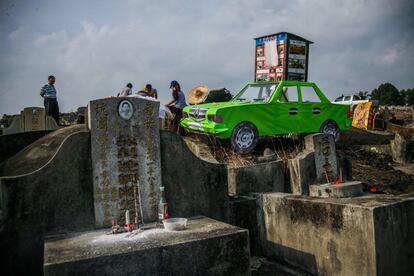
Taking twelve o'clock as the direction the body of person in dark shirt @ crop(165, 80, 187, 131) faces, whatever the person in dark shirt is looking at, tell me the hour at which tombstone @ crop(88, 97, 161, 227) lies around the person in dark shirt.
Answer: The tombstone is roughly at 9 o'clock from the person in dark shirt.

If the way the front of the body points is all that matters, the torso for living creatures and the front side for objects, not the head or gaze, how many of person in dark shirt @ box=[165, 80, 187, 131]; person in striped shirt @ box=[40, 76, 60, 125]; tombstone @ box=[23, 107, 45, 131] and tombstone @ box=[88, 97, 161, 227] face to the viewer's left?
1

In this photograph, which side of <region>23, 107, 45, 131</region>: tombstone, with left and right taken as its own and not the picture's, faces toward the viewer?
front

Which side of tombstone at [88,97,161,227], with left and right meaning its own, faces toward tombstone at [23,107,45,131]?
back

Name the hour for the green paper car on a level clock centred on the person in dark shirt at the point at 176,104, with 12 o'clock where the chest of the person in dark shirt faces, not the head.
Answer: The green paper car is roughly at 7 o'clock from the person in dark shirt.

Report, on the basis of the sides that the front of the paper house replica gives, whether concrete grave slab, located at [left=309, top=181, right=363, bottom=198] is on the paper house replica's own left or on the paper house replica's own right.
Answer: on the paper house replica's own left

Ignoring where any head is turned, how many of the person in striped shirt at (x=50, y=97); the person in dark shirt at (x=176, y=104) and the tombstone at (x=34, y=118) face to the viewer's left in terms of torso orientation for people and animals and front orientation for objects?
1

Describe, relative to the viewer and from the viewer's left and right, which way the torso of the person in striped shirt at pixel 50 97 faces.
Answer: facing the viewer and to the right of the viewer

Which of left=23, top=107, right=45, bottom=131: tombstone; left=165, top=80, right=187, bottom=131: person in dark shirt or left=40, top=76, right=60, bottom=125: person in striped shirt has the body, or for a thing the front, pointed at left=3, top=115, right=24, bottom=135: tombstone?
left=165, top=80, right=187, bottom=131: person in dark shirt

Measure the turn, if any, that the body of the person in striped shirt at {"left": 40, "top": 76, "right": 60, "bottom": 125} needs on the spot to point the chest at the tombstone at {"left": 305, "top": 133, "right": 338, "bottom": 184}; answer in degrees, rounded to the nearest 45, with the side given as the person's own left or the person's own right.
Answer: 0° — they already face it

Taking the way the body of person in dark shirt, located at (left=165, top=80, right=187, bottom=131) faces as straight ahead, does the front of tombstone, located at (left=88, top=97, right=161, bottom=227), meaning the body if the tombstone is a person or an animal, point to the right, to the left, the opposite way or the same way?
to the left

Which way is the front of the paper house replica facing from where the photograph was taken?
facing the viewer and to the left of the viewer

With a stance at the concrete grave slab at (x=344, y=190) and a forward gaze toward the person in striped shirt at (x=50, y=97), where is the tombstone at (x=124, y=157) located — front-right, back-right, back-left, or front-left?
front-left

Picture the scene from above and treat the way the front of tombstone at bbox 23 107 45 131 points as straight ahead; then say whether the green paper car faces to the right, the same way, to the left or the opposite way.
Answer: to the right

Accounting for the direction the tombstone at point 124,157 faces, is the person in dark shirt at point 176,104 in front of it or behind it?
behind
